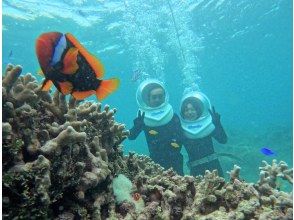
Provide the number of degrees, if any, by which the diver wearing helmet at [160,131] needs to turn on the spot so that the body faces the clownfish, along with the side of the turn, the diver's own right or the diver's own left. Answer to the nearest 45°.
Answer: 0° — they already face it

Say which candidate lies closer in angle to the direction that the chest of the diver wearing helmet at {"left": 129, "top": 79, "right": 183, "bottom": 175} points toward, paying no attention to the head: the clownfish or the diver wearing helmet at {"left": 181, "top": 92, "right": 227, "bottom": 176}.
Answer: the clownfish

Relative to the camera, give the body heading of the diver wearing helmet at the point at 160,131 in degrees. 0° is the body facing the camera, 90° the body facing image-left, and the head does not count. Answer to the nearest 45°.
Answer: approximately 0°

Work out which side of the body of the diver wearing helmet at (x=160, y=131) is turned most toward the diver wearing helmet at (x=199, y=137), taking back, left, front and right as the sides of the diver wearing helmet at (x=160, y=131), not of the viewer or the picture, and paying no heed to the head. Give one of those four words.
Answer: left
